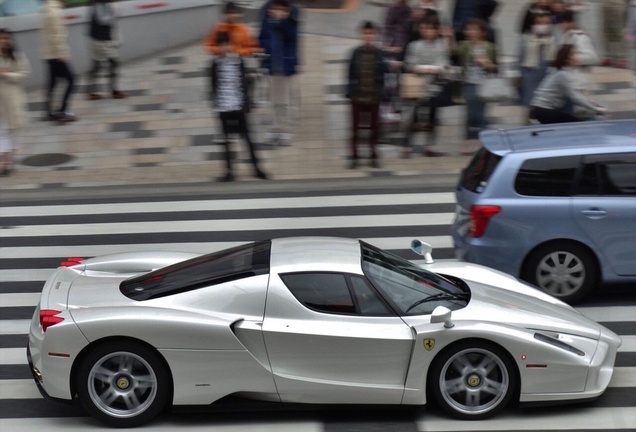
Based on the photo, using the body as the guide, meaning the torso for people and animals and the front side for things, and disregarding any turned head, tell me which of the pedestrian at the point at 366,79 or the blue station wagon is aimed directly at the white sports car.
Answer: the pedestrian

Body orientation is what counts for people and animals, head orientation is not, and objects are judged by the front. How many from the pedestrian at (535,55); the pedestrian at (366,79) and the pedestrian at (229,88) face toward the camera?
3

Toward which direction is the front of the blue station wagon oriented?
to the viewer's right

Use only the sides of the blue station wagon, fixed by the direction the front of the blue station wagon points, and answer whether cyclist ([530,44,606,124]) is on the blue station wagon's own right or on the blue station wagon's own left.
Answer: on the blue station wagon's own left

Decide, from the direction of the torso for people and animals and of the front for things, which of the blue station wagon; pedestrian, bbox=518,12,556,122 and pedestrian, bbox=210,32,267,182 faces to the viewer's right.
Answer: the blue station wagon

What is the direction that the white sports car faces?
to the viewer's right

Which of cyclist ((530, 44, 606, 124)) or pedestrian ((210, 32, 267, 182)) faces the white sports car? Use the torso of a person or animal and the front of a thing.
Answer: pedestrian ((210, 32, 267, 182))

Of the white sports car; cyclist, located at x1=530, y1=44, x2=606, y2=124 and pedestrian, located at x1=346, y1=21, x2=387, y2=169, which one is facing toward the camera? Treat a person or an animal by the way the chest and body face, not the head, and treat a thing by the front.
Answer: pedestrian, located at x1=346, y1=21, x2=387, y2=169

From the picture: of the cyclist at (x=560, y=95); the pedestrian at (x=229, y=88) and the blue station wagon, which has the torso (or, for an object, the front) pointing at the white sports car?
the pedestrian at (x=229, y=88)

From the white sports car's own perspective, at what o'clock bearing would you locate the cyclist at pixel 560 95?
The cyclist is roughly at 10 o'clock from the white sports car.

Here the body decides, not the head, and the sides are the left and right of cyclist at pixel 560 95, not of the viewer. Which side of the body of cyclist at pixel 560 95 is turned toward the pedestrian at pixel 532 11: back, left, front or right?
left

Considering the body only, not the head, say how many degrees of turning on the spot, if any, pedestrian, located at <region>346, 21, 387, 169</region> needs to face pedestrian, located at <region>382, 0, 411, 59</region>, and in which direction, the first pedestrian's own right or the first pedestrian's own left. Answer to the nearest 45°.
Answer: approximately 180°
